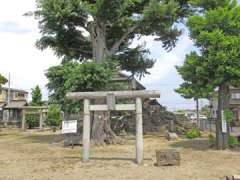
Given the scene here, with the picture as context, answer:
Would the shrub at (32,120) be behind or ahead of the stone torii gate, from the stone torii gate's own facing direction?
behind

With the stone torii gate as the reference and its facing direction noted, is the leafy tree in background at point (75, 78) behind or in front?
behind

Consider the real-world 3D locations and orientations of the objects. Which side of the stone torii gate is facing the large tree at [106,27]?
back

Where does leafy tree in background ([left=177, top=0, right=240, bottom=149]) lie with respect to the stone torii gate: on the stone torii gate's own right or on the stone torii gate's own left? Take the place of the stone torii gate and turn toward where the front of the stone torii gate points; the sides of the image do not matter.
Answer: on the stone torii gate's own left

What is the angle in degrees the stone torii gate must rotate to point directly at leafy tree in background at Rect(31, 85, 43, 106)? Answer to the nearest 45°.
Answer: approximately 180°

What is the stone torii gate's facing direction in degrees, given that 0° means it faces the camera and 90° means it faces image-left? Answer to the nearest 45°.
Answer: approximately 0°
